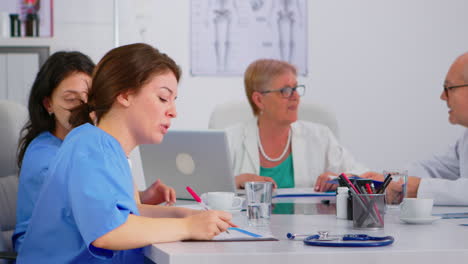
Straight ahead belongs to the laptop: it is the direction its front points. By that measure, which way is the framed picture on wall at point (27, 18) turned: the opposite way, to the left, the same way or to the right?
the opposite way

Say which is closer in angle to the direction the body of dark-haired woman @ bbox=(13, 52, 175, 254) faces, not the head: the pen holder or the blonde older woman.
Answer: the pen holder

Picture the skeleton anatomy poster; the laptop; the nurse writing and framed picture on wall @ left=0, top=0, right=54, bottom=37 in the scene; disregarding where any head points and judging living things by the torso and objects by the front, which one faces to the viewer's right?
the nurse writing

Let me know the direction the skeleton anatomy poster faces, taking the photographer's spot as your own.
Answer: facing the viewer

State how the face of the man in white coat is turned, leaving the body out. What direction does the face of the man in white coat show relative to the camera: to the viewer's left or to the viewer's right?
to the viewer's left

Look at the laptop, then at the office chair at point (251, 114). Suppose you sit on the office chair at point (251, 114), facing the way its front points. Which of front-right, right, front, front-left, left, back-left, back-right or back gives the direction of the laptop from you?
front

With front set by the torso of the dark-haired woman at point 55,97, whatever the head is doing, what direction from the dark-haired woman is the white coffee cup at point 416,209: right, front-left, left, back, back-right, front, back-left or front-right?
front

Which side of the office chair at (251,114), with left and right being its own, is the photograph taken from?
front

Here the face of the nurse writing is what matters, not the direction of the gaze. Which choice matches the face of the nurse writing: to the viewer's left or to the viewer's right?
to the viewer's right

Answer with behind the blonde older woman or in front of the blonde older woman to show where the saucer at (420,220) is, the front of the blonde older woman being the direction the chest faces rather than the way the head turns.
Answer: in front

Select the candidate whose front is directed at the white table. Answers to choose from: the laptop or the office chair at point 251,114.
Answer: the office chair

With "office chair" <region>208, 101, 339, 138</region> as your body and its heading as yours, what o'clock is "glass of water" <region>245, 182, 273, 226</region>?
The glass of water is roughly at 12 o'clock from the office chair.

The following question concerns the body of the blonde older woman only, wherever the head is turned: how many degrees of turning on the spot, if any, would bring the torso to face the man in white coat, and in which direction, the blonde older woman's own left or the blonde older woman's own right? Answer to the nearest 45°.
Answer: approximately 45° to the blonde older woman's own left

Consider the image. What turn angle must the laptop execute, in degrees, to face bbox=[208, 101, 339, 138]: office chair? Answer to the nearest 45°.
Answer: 0° — it already faces it

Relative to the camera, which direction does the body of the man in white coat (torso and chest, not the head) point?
to the viewer's left

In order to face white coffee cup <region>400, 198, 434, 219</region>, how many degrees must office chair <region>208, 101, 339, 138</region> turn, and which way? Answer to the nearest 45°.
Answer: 0° — it already faces it

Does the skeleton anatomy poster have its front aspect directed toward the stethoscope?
yes

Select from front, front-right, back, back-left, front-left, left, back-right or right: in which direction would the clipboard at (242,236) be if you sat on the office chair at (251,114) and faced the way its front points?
front

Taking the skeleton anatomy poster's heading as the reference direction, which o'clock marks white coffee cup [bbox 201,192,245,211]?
The white coffee cup is roughly at 12 o'clock from the skeleton anatomy poster.
